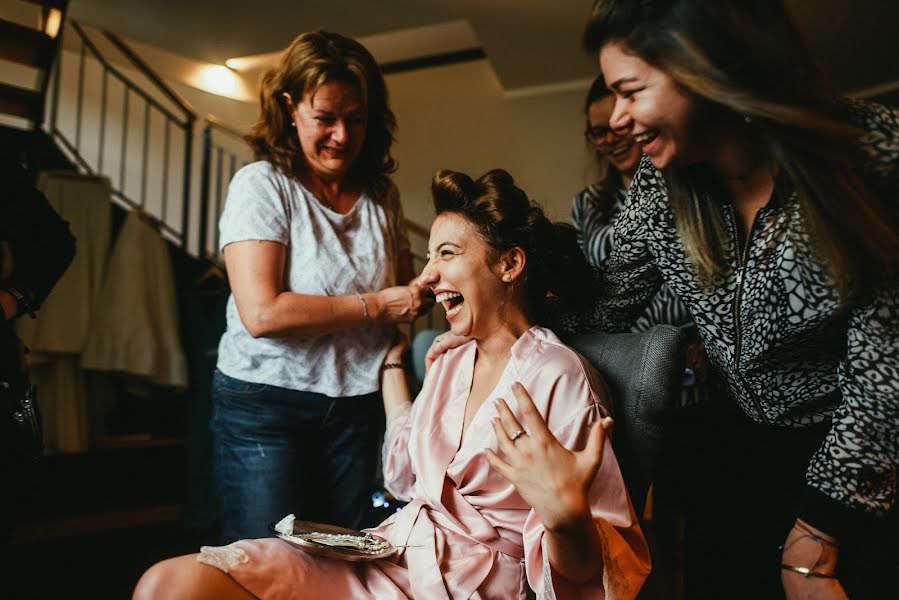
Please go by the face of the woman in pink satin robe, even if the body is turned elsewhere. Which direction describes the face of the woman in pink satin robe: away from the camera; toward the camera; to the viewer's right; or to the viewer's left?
to the viewer's left

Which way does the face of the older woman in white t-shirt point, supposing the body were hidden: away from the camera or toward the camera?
toward the camera

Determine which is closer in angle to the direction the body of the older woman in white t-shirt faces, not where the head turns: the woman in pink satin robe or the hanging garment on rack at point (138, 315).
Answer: the woman in pink satin robe

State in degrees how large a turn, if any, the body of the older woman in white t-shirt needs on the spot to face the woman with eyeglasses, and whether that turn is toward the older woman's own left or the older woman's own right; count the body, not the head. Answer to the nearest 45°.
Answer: approximately 90° to the older woman's own left

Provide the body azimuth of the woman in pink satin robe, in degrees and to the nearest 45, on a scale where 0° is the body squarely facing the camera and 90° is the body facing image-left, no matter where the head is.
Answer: approximately 45°

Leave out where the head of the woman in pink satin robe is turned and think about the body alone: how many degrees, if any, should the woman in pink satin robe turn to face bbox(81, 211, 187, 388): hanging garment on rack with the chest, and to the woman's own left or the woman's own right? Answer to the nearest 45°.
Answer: approximately 90° to the woman's own right

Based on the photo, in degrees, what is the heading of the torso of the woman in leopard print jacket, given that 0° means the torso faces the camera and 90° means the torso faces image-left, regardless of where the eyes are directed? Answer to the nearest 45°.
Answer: approximately 45°

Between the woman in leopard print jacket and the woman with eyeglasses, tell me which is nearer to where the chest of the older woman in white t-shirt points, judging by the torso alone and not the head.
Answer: the woman in leopard print jacket

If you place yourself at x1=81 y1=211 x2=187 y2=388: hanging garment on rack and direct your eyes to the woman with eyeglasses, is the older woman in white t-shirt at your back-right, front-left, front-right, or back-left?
front-right

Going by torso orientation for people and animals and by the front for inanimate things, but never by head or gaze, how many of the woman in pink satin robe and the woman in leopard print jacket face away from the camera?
0
